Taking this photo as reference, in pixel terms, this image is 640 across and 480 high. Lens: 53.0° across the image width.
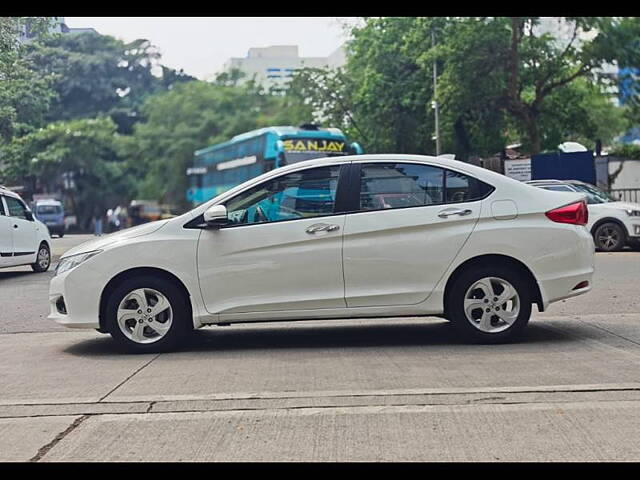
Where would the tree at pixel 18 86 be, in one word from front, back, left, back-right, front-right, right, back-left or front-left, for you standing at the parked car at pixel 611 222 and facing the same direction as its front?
back-right

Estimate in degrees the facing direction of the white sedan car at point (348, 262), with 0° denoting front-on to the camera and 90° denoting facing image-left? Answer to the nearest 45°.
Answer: approximately 90°

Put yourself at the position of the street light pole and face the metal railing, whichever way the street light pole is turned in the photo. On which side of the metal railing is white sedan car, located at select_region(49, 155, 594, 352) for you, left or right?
right

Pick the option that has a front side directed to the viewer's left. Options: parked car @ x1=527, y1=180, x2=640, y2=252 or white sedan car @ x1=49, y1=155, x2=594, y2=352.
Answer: the white sedan car

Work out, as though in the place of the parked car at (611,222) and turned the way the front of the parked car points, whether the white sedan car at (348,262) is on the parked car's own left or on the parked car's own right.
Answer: on the parked car's own right

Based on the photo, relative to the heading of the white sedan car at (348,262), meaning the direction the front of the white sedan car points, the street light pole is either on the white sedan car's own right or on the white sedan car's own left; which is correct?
on the white sedan car's own right

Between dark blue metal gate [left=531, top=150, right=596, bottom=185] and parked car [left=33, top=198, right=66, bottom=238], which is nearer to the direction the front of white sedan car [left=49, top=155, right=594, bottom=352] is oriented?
the parked car

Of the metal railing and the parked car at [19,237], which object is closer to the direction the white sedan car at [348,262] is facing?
the parked car

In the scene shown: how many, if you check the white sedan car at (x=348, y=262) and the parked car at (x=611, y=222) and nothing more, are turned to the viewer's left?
1

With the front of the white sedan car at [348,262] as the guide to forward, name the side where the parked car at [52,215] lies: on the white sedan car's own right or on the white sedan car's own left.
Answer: on the white sedan car's own right
